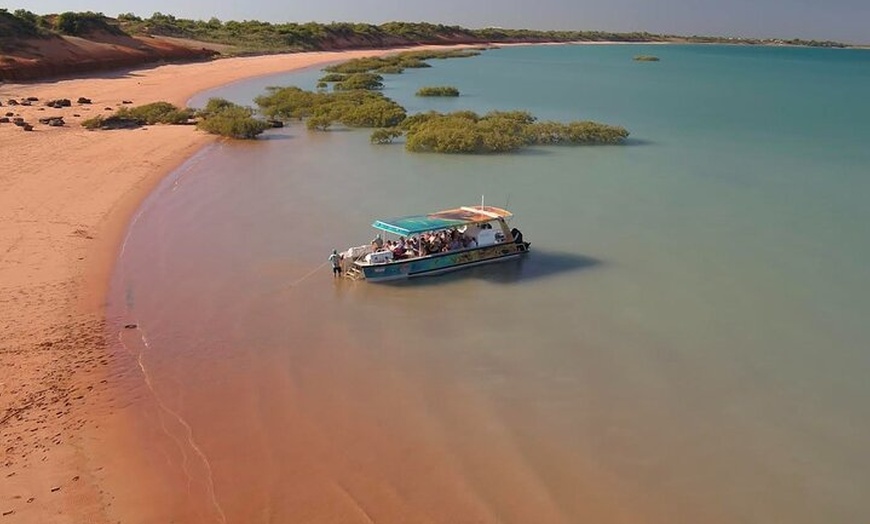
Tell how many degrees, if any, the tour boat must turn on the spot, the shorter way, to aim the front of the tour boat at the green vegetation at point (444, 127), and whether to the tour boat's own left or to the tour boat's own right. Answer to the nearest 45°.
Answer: approximately 135° to the tour boat's own right

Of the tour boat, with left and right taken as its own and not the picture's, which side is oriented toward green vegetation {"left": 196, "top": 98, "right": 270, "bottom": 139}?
right

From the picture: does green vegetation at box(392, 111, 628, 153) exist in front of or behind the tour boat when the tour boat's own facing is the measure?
behind

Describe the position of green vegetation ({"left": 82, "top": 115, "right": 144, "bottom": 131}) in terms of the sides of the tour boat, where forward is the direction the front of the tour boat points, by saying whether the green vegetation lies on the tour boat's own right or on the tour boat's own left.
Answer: on the tour boat's own right

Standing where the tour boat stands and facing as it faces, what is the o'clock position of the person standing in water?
The person standing in water is roughly at 1 o'clock from the tour boat.

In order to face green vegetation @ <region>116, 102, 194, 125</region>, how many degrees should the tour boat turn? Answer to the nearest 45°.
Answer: approximately 90° to its right

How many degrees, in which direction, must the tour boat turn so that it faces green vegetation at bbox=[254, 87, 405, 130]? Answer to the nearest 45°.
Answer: approximately 135° to its right

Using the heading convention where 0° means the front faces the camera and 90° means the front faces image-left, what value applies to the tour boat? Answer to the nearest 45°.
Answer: approximately 45°
